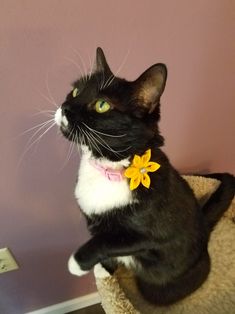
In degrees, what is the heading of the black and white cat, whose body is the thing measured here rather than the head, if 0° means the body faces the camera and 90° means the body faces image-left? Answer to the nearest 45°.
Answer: approximately 45°
